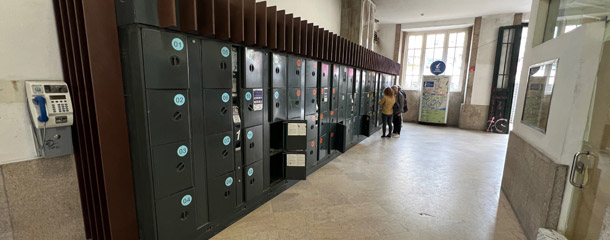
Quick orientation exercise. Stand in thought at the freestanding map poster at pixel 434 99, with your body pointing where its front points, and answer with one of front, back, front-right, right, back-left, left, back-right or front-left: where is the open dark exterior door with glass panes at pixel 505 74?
left

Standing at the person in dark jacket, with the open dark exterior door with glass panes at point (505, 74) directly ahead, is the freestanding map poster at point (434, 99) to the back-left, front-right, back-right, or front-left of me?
front-left

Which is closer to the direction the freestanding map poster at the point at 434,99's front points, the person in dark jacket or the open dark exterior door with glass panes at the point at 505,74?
the person in dark jacket

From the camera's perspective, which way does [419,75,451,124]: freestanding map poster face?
toward the camera

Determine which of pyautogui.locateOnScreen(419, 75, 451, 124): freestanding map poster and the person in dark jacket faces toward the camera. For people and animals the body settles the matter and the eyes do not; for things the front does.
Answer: the freestanding map poster

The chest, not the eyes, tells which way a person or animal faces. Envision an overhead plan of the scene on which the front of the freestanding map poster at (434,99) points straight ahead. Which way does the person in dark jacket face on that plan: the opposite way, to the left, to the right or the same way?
to the right

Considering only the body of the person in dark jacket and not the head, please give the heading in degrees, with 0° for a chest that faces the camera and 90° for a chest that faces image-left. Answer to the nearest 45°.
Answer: approximately 90°

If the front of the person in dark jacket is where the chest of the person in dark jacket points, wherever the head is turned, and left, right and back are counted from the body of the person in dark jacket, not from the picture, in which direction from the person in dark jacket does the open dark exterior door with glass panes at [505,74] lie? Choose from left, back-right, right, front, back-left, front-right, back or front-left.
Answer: back-right

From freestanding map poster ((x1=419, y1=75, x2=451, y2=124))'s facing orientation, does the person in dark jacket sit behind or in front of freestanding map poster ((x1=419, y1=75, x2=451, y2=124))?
in front

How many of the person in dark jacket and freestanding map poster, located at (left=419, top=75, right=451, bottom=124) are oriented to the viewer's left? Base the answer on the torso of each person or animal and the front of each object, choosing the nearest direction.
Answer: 1
